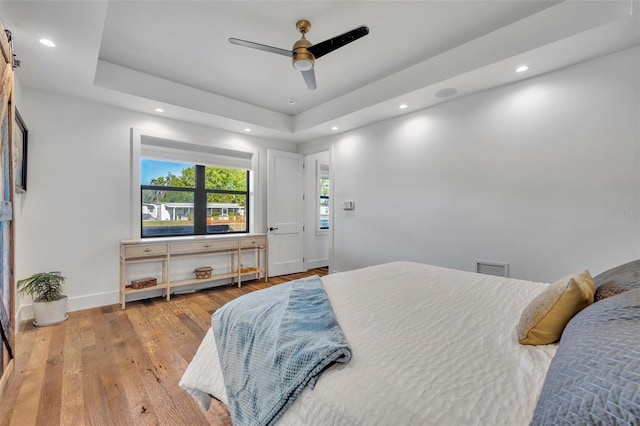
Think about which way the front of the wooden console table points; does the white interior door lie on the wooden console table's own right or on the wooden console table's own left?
on the wooden console table's own left

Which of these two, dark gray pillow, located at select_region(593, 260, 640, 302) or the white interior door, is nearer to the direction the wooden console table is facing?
the dark gray pillow

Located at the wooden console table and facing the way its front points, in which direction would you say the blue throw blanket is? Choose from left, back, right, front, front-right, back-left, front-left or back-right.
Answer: front-right

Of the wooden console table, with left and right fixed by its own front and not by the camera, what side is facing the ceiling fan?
front

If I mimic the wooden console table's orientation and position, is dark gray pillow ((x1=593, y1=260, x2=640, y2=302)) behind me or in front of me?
in front

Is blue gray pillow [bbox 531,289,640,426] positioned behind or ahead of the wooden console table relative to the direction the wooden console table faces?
ahead

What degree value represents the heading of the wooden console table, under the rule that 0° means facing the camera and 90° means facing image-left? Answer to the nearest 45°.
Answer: approximately 315°

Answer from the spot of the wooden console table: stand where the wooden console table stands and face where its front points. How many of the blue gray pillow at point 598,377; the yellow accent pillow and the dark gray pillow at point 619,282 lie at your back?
0

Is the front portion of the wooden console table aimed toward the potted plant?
no
